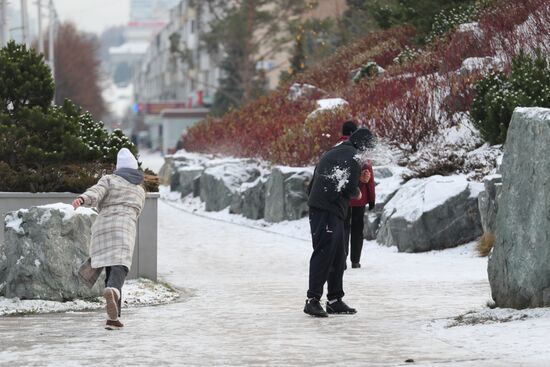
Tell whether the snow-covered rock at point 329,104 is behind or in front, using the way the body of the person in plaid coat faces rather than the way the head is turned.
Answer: in front

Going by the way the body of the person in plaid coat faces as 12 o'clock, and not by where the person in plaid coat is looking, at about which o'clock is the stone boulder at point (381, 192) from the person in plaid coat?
The stone boulder is roughly at 1 o'clock from the person in plaid coat.

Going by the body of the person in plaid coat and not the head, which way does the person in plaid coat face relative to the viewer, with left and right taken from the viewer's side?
facing away from the viewer

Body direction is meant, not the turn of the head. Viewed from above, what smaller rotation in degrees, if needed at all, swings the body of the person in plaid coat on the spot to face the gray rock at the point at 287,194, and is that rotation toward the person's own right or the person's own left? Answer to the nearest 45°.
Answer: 0° — they already face it

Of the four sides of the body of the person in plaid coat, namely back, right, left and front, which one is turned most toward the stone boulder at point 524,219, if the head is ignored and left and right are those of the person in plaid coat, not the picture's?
right

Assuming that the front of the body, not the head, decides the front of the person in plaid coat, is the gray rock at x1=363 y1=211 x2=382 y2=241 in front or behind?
in front

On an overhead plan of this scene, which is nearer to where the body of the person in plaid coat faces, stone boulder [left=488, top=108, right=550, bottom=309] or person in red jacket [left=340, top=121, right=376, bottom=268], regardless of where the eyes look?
the person in red jacket

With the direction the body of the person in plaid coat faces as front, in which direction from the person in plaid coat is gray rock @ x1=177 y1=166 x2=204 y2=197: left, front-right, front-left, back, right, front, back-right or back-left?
front

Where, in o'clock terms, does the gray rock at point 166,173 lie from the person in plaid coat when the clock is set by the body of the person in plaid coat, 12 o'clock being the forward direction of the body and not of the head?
The gray rock is roughly at 12 o'clock from the person in plaid coat.

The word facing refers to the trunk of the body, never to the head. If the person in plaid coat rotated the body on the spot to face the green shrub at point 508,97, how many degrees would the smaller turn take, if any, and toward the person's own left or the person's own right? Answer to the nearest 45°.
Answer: approximately 45° to the person's own right
